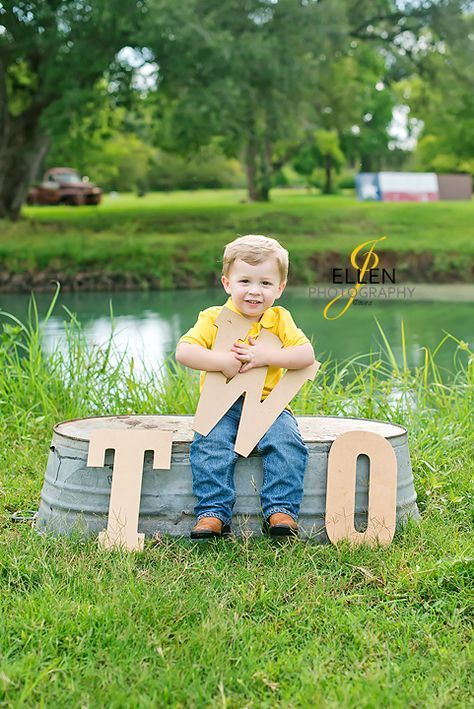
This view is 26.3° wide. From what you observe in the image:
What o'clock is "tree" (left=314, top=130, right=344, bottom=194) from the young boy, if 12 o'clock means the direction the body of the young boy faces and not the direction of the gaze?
The tree is roughly at 6 o'clock from the young boy.

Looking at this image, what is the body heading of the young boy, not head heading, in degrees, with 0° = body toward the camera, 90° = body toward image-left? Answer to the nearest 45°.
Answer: approximately 0°

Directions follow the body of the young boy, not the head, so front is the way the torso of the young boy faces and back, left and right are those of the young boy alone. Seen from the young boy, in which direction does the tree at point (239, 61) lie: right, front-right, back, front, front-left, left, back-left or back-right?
back

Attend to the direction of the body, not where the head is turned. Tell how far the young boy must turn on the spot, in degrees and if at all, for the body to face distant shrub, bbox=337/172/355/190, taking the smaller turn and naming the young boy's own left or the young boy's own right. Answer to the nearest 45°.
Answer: approximately 180°
